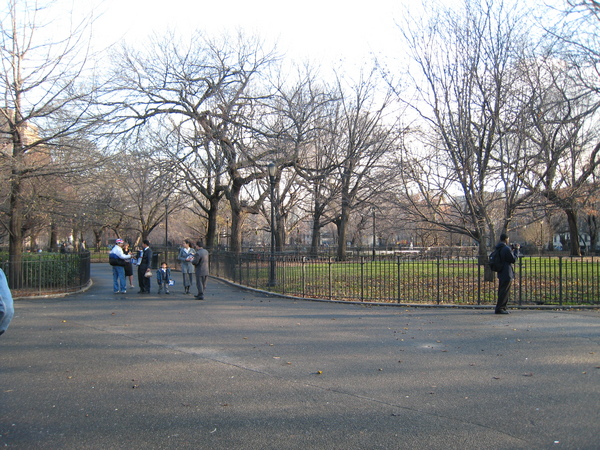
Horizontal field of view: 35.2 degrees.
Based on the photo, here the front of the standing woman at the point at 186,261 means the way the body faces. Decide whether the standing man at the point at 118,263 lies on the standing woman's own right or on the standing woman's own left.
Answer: on the standing woman's own right

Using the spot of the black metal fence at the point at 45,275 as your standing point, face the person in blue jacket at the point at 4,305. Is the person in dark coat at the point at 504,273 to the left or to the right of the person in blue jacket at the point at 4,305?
left
